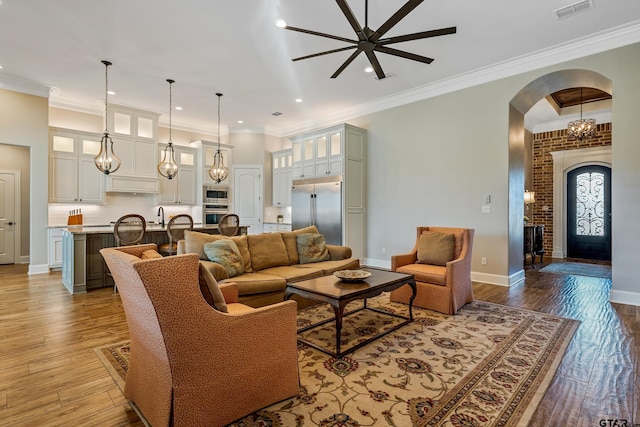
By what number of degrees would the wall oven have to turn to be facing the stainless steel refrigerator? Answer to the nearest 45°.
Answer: approximately 45° to its left

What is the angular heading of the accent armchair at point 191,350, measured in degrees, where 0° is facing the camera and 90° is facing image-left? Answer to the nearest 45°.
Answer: approximately 225°

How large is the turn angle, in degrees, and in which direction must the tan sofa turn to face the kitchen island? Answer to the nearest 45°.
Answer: approximately 180°

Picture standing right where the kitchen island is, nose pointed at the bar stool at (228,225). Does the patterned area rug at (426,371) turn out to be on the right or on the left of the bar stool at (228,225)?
right

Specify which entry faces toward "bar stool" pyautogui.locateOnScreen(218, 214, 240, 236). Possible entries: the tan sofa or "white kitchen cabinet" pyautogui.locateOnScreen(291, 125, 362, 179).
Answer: the white kitchen cabinet

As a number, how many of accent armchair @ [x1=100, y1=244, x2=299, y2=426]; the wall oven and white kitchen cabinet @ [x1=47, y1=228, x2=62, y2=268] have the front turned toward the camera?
2

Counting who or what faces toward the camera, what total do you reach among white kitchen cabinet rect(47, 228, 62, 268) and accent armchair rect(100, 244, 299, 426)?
1

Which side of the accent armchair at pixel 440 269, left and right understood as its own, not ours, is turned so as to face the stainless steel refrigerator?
right

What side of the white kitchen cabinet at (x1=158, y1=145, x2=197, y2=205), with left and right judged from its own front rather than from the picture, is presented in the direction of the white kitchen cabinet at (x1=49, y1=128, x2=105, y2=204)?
right
